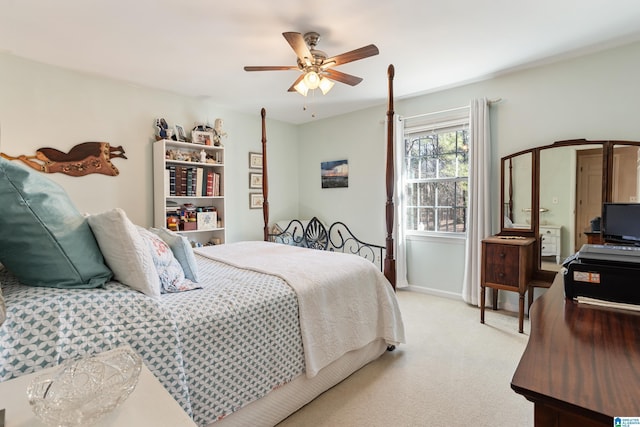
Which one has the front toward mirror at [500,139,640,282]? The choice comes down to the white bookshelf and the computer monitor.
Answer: the white bookshelf

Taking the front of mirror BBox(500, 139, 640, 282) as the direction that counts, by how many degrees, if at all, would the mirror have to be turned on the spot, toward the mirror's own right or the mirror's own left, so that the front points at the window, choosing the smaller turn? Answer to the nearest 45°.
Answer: approximately 45° to the mirror's own right

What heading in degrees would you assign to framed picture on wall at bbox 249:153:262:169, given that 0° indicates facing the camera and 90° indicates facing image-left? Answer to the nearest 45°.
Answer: approximately 315°

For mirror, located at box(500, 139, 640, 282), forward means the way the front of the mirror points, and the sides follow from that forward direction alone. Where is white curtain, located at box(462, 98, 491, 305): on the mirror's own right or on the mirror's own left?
on the mirror's own right

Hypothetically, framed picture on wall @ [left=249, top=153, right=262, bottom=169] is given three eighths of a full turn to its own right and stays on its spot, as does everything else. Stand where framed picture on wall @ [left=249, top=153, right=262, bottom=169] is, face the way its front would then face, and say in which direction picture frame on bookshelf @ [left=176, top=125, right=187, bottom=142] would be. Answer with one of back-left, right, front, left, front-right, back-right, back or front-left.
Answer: front-left

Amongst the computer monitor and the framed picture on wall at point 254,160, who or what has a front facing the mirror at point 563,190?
the framed picture on wall

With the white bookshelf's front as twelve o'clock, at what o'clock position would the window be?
The window is roughly at 11 o'clock from the white bookshelf.

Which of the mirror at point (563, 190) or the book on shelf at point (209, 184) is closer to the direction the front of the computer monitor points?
the book on shelf

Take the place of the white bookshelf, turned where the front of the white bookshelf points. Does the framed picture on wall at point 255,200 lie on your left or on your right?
on your left

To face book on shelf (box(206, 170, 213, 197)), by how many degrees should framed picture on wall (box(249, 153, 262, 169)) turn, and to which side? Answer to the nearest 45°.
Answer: approximately 90° to its right
